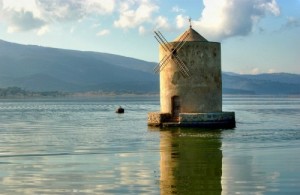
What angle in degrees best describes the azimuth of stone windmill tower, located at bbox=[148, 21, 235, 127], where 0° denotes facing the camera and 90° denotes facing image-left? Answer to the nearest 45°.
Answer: approximately 45°
